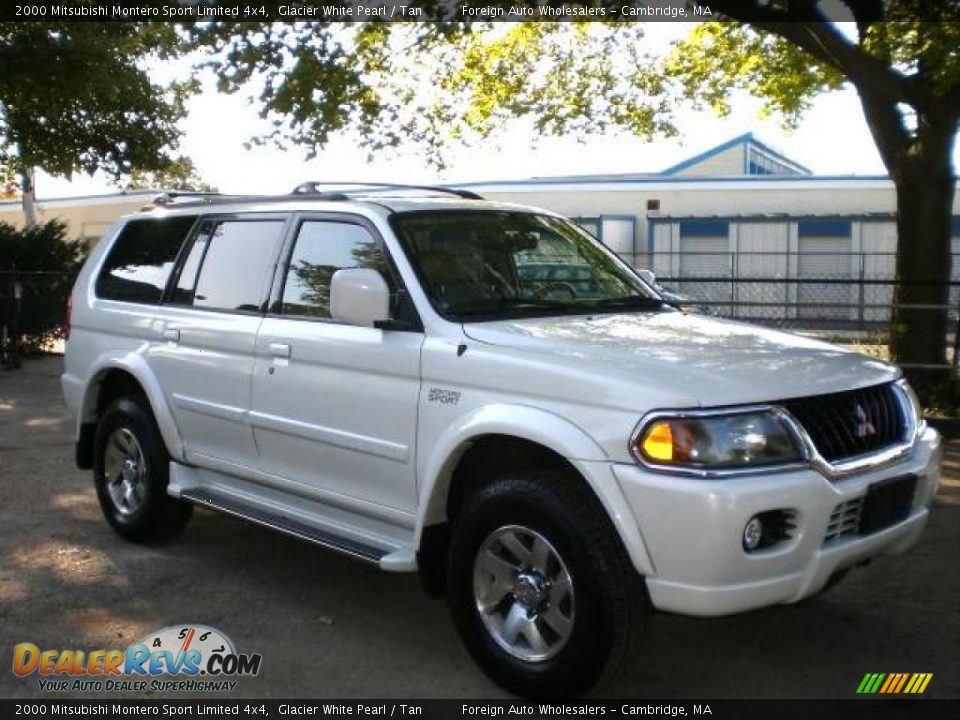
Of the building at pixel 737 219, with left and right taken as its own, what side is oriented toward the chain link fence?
front

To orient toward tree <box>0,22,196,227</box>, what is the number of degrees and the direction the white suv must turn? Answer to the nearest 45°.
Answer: approximately 180°

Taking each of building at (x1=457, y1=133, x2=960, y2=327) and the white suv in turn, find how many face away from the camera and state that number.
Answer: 0

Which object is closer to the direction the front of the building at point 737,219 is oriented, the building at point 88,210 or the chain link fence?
the chain link fence

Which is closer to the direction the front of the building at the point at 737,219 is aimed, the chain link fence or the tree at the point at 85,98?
the chain link fence

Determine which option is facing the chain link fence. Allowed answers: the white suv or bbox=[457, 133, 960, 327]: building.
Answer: the building

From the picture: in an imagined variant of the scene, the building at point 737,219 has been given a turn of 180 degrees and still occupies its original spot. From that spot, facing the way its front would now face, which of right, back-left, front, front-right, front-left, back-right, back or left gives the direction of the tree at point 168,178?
left

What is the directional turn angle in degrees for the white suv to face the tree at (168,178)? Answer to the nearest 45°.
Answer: approximately 135° to its left

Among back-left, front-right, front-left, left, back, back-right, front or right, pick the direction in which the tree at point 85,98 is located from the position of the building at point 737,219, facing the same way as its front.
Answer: front-right

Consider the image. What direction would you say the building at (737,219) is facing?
toward the camera

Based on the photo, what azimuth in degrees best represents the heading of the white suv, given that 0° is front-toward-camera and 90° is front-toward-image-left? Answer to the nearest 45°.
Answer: approximately 315°

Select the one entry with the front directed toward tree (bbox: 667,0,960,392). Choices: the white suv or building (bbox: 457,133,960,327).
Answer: the building

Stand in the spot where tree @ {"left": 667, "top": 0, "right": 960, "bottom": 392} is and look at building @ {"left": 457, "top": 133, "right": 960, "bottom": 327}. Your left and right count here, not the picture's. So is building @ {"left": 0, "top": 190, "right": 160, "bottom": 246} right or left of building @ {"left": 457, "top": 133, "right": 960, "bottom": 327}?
left

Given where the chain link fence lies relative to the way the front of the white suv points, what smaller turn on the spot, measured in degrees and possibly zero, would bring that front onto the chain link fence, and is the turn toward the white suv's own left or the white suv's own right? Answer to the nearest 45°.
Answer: approximately 135° to the white suv's own left

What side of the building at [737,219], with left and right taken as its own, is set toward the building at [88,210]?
right
